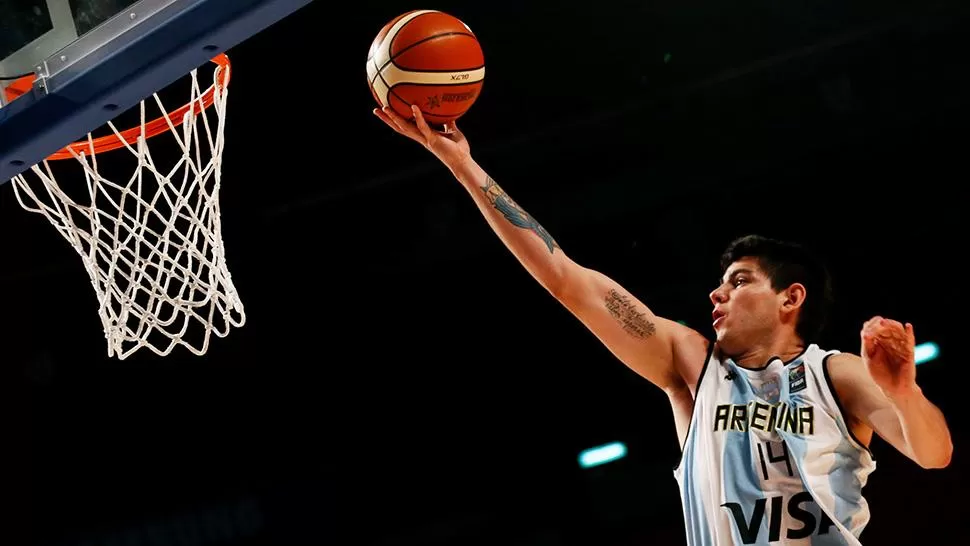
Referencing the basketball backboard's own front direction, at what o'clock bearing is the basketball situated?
The basketball is roughly at 1 o'clock from the basketball backboard.

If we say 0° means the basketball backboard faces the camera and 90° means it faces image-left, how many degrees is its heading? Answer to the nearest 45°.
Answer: approximately 225°
